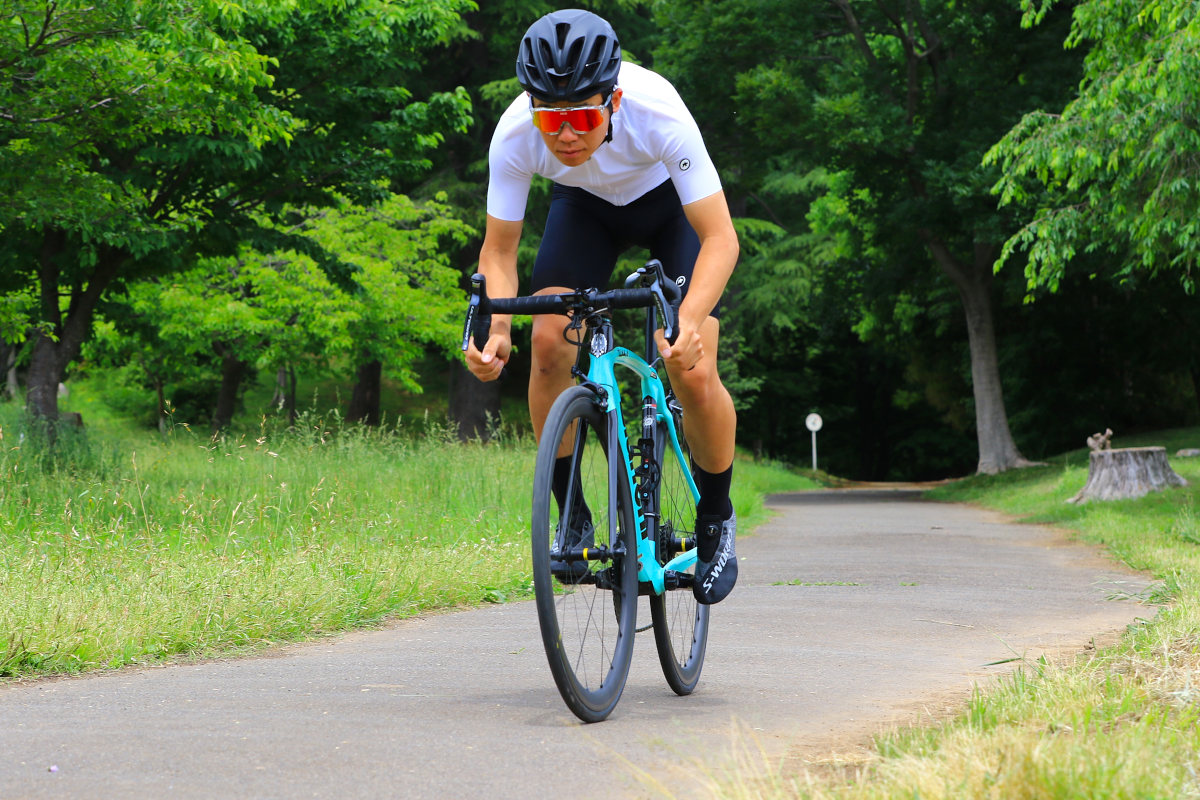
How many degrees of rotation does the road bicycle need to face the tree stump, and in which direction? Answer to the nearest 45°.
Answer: approximately 135° to its left

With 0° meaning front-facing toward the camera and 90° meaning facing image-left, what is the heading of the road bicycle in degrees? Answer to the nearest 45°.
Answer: approximately 0°

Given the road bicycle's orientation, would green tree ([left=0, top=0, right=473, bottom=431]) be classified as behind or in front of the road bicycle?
behind

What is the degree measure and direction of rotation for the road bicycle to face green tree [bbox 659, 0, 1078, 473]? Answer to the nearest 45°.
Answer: approximately 180°

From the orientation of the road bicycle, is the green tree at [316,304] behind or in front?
behind
